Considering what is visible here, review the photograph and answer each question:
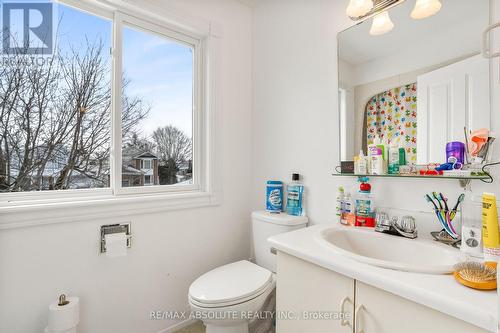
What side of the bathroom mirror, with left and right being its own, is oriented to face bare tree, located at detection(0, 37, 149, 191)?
right

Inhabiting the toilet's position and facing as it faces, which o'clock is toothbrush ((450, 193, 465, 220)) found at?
The toothbrush is roughly at 8 o'clock from the toilet.

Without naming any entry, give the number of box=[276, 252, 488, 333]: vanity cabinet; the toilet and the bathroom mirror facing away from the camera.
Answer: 0

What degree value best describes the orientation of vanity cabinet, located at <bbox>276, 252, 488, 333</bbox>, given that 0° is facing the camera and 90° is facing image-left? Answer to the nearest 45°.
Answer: approximately 45°

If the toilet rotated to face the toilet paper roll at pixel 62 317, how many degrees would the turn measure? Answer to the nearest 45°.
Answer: approximately 45° to its right

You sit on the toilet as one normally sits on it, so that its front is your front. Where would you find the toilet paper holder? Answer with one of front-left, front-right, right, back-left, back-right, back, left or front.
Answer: front-right

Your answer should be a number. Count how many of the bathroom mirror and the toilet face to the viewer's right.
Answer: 0

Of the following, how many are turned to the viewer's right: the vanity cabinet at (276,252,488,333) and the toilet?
0

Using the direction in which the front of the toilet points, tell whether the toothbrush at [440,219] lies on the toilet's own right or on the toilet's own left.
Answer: on the toilet's own left

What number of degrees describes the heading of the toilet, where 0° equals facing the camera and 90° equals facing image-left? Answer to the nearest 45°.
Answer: approximately 45°

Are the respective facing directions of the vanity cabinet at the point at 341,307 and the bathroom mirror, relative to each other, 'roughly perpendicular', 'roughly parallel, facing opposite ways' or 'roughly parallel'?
roughly parallel
